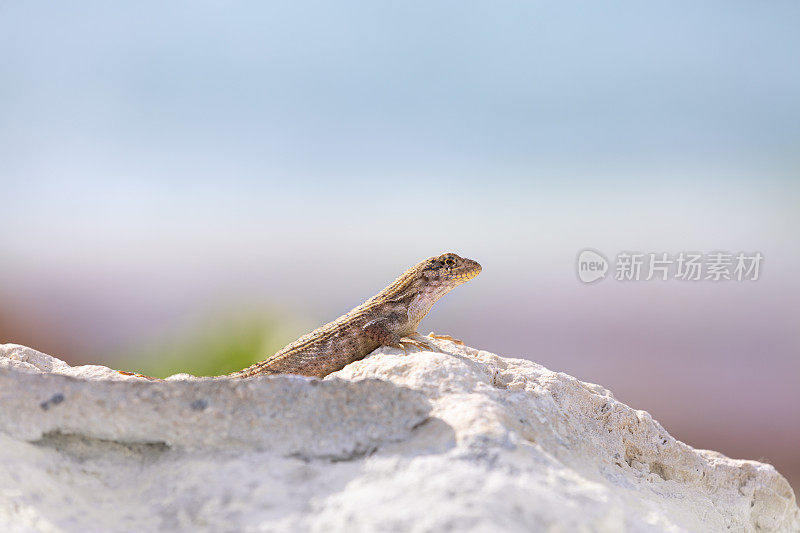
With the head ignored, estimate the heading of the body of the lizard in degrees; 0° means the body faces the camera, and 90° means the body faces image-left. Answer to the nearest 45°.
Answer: approximately 270°
